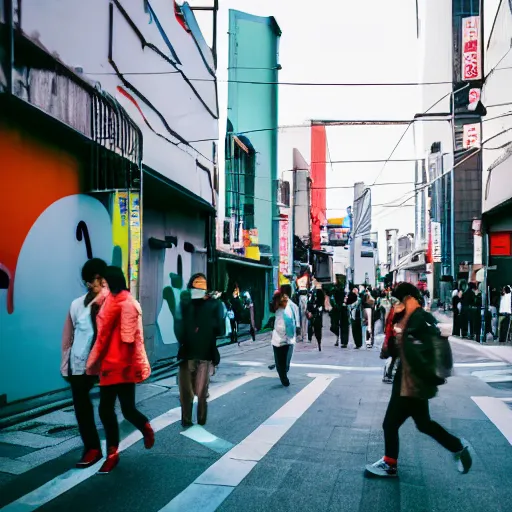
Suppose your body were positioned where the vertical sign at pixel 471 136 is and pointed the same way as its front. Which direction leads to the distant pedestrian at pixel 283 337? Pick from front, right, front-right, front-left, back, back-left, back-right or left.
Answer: front

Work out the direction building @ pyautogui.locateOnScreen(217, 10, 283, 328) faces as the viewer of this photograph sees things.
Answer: facing the viewer and to the right of the viewer

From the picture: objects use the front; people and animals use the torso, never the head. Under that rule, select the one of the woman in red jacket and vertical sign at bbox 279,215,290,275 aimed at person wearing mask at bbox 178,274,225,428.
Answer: the vertical sign

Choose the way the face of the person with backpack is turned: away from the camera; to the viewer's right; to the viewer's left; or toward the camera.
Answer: to the viewer's left

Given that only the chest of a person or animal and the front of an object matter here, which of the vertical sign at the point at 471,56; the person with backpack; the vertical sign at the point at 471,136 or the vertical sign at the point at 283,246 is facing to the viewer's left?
the person with backpack

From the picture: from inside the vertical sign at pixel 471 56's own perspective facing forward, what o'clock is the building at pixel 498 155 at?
The building is roughly at 12 o'clock from the vertical sign.

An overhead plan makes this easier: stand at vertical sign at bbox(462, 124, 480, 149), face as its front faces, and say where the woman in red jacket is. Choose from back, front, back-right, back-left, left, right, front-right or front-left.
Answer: front

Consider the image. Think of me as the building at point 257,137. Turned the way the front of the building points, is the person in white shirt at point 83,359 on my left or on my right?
on my right

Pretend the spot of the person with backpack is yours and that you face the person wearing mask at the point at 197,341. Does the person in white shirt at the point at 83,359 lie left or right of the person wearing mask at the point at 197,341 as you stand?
left

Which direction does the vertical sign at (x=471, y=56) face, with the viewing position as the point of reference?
facing the viewer

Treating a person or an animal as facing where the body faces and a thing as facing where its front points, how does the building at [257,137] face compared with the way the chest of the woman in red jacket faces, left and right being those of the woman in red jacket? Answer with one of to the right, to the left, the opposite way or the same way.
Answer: to the left

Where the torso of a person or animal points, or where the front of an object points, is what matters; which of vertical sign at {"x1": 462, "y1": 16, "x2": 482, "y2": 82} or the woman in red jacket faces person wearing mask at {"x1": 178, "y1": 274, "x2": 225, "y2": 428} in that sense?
the vertical sign

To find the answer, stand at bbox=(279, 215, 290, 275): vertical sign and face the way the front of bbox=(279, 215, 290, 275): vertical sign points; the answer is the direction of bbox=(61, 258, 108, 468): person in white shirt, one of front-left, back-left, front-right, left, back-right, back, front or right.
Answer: front

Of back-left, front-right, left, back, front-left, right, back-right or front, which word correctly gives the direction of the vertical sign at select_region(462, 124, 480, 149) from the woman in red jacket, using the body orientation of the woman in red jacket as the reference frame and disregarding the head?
back

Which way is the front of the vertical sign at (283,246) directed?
toward the camera

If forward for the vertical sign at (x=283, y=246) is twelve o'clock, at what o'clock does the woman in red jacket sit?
The woman in red jacket is roughly at 12 o'clock from the vertical sign.
